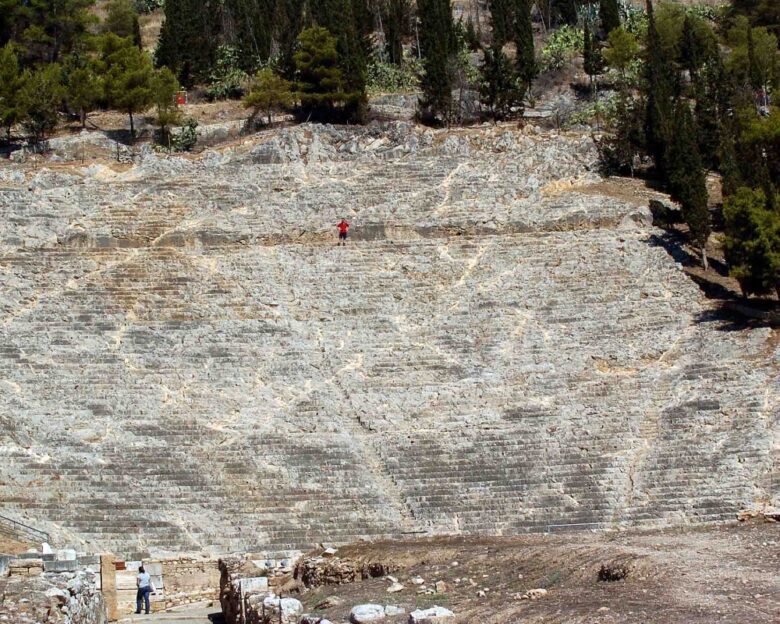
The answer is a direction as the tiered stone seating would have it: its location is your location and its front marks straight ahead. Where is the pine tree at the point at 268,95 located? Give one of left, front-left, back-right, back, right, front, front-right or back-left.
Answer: back

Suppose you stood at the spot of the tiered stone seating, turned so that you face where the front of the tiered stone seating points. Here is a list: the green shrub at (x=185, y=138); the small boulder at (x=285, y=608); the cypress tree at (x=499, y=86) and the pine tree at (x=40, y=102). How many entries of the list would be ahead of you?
1

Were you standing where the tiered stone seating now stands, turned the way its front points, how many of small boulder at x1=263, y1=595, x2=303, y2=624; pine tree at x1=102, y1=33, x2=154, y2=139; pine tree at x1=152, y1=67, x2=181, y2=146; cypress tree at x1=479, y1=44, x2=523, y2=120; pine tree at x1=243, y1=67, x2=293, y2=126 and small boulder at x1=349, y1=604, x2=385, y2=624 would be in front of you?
2

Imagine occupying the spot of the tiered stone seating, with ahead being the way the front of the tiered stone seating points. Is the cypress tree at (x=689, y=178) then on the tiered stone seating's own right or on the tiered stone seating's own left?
on the tiered stone seating's own left

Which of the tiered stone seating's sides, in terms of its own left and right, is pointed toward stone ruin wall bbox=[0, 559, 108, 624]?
front

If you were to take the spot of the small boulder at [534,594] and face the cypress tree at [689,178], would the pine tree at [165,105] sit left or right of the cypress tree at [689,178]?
left

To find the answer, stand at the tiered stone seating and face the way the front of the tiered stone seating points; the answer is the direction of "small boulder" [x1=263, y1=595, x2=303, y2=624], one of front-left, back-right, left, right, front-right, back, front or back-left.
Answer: front

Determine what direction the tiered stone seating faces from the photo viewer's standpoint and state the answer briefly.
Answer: facing the viewer

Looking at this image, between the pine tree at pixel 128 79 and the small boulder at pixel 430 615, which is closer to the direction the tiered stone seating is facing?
the small boulder

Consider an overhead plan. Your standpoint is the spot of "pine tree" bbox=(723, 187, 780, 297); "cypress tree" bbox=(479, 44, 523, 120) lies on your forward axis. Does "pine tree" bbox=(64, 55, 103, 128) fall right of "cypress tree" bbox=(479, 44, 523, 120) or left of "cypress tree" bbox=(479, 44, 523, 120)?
left

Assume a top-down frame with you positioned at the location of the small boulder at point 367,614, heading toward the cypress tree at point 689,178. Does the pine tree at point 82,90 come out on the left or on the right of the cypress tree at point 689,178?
left

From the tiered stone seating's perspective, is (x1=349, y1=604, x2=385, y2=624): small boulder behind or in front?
in front

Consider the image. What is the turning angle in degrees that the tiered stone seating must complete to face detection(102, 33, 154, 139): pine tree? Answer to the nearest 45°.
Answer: approximately 135° to its right

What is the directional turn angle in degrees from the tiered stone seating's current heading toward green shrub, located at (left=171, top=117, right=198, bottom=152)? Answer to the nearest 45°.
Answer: approximately 180°

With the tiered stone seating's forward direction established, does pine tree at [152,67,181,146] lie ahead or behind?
behind
